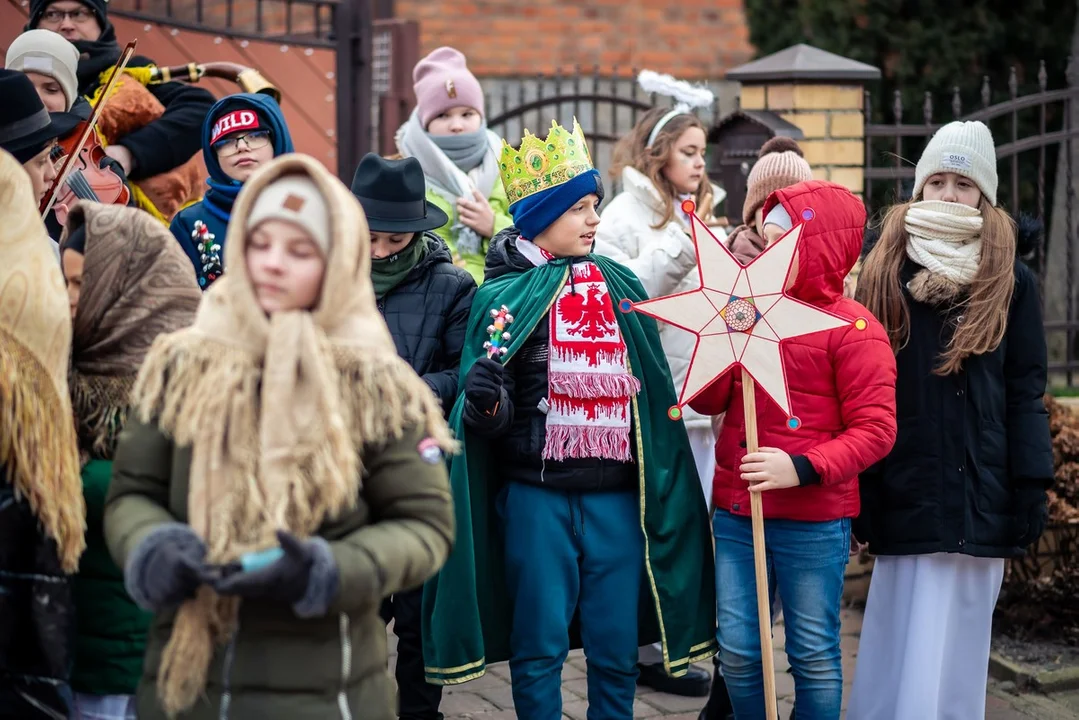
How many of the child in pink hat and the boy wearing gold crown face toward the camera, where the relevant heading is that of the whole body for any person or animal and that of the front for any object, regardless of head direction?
2

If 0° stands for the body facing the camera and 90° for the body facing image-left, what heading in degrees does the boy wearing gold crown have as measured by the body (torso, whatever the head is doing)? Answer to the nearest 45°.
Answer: approximately 0°

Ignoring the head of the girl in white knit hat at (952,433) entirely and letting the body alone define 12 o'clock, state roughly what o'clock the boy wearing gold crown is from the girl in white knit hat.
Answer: The boy wearing gold crown is roughly at 2 o'clock from the girl in white knit hat.

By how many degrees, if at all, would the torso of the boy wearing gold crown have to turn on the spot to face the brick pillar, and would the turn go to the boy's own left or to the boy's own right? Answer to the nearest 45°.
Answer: approximately 135° to the boy's own left

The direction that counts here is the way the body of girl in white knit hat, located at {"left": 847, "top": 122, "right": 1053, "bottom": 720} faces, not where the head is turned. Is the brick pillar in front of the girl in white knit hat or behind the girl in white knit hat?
behind

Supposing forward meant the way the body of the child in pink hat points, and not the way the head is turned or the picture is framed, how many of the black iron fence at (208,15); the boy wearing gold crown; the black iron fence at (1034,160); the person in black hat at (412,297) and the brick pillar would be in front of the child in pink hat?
2

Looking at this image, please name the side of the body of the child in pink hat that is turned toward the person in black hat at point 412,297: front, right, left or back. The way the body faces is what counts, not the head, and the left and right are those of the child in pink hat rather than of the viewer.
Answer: front

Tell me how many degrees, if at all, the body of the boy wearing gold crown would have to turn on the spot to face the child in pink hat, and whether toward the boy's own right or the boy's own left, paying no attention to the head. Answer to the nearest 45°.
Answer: approximately 180°
